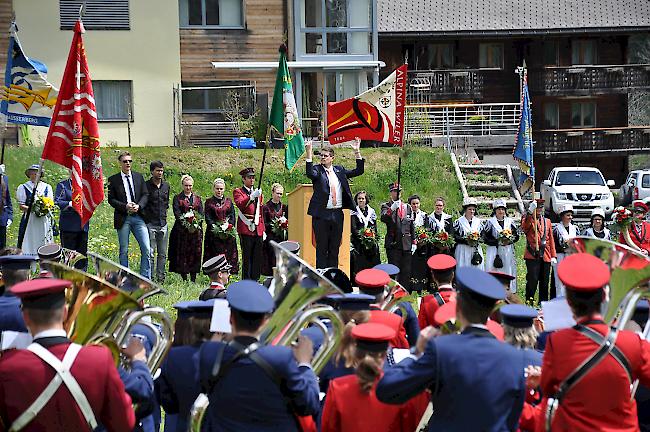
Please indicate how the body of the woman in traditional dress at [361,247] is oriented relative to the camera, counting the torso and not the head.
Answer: toward the camera

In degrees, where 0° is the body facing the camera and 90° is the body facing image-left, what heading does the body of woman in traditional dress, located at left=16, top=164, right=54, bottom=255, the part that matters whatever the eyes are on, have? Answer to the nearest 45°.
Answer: approximately 315°

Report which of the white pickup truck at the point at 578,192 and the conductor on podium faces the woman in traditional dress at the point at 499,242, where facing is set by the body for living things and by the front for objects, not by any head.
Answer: the white pickup truck

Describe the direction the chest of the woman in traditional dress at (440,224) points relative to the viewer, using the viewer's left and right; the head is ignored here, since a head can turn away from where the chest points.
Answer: facing the viewer

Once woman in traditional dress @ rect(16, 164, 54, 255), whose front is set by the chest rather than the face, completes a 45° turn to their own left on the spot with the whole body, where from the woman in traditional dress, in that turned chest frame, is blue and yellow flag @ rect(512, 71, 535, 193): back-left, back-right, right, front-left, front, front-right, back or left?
front

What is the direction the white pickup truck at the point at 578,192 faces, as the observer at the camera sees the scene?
facing the viewer

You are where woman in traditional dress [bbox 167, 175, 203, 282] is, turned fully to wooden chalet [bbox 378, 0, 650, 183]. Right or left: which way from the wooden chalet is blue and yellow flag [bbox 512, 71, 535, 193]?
right

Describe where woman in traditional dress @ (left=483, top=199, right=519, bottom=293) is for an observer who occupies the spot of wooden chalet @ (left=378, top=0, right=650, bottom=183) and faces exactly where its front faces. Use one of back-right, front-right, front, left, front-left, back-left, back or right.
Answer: front

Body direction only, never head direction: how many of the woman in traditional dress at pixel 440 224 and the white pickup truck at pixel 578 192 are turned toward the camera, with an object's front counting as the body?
2

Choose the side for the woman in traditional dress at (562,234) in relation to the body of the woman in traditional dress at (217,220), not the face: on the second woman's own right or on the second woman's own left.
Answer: on the second woman's own left

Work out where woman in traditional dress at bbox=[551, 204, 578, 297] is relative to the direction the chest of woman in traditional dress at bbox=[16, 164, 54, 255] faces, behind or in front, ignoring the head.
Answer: in front

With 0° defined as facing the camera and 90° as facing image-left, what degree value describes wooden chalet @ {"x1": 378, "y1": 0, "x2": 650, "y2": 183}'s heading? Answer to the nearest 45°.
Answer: approximately 0°

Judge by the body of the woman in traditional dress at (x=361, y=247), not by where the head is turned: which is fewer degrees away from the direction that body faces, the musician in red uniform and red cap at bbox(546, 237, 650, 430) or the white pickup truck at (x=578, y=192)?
the musician in red uniform and red cap

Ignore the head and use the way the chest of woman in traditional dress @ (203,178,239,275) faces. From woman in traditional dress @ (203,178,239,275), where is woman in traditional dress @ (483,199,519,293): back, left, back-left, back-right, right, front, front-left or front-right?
left

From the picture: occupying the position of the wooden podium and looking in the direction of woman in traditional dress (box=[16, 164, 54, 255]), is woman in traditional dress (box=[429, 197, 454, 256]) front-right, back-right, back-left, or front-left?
back-right
